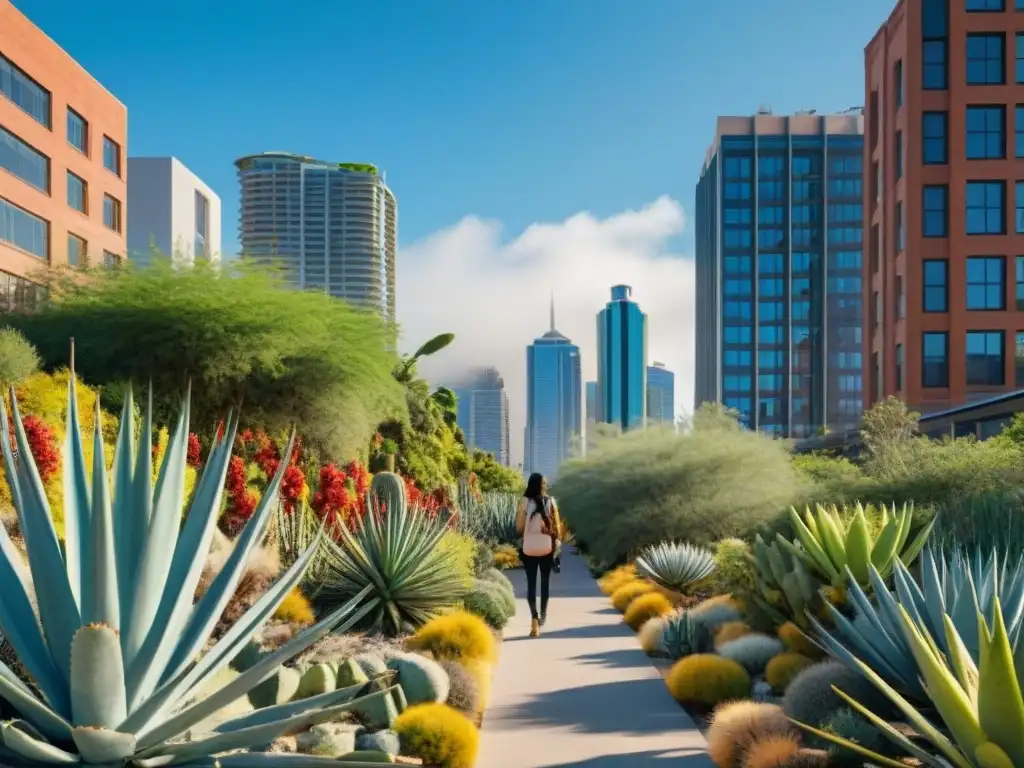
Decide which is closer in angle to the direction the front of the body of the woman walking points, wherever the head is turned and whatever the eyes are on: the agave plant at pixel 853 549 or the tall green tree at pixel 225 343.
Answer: the tall green tree

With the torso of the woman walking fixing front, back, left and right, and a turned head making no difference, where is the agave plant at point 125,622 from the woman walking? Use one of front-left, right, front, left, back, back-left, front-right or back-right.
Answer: back

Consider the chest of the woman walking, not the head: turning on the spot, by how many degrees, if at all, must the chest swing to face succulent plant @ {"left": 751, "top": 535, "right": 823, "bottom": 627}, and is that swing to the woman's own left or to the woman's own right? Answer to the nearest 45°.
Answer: approximately 135° to the woman's own right

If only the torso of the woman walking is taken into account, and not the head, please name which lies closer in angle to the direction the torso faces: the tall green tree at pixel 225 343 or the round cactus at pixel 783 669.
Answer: the tall green tree

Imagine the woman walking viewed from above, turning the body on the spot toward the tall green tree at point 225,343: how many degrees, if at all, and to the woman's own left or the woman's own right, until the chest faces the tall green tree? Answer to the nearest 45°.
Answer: approximately 45° to the woman's own left

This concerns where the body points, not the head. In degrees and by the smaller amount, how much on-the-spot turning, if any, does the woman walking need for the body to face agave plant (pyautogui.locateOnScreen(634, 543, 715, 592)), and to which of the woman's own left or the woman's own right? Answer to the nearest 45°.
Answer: approximately 45° to the woman's own right

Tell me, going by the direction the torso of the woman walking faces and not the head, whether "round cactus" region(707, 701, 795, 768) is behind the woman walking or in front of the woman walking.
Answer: behind

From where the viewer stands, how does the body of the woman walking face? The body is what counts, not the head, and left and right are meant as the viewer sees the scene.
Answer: facing away from the viewer
